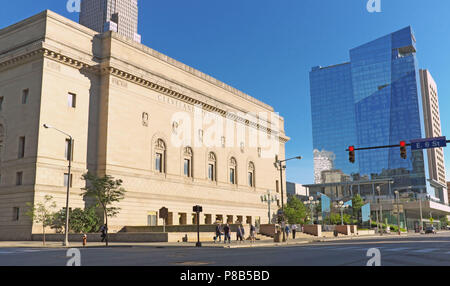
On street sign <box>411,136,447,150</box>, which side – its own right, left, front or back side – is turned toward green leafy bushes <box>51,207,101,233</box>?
right

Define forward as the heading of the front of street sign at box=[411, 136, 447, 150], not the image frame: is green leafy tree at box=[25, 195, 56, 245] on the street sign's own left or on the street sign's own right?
on the street sign's own right

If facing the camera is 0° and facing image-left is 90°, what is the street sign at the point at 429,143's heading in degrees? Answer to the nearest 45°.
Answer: approximately 0°
